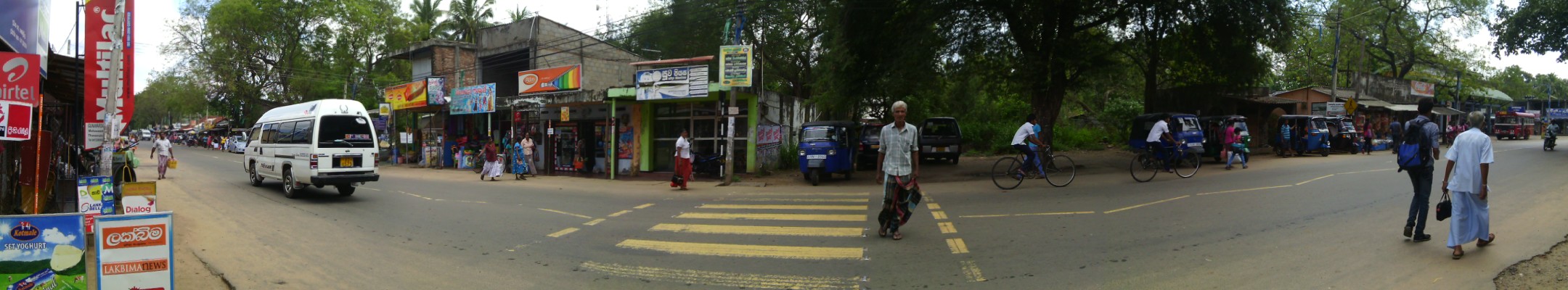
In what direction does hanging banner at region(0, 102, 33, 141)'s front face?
toward the camera

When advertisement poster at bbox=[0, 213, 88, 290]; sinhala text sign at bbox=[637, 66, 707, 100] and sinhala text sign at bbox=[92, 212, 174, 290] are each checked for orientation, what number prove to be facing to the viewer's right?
0

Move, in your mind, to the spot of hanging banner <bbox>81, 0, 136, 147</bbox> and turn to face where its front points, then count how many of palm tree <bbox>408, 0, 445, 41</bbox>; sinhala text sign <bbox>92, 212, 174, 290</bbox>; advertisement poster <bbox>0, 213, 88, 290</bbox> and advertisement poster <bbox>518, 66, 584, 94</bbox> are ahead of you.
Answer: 2

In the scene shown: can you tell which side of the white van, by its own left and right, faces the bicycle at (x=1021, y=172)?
back

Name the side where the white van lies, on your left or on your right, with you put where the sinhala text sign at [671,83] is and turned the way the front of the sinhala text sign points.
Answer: on your right

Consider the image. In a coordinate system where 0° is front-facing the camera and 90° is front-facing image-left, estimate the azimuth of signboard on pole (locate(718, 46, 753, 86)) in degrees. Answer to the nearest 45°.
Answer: approximately 0°

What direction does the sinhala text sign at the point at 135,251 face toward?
toward the camera

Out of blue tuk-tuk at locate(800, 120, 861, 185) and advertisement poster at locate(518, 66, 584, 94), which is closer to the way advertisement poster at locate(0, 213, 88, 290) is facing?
the blue tuk-tuk

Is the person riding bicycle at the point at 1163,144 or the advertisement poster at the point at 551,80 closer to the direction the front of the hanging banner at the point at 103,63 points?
the person riding bicycle

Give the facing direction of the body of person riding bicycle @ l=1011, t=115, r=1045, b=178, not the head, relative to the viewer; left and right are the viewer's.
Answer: facing to the right of the viewer

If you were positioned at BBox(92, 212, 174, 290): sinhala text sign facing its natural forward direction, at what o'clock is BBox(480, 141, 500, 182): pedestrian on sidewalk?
The pedestrian on sidewalk is roughly at 7 o'clock from the sinhala text sign.
